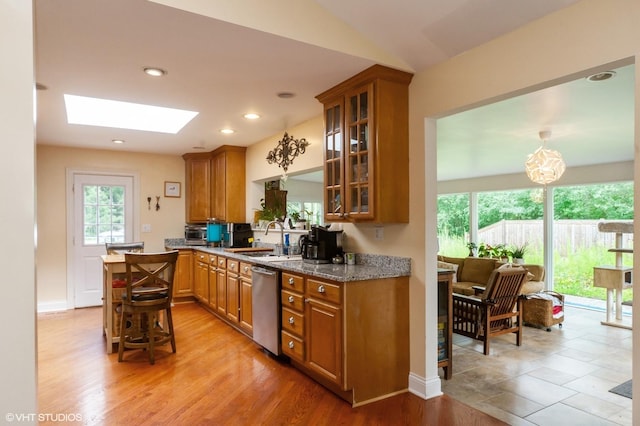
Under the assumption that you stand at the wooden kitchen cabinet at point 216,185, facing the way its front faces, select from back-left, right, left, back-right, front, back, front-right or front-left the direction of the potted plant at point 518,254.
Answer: back-left

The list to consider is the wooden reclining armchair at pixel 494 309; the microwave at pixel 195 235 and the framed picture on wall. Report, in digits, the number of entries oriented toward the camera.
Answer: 2

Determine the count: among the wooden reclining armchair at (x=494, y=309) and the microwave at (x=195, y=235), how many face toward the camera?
1

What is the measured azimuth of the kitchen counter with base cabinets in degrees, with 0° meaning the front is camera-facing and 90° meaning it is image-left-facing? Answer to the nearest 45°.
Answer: approximately 45°

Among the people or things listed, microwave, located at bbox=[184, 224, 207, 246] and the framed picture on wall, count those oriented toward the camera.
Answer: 2

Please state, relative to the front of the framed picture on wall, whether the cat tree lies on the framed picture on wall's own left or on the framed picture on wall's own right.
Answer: on the framed picture on wall's own left

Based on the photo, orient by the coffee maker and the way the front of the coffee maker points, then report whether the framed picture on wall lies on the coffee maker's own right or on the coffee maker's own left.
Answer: on the coffee maker's own right

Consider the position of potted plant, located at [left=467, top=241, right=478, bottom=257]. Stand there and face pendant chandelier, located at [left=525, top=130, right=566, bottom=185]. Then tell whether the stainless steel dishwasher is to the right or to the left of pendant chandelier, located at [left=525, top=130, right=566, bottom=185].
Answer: right

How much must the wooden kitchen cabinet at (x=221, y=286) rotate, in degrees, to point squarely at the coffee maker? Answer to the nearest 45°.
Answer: approximately 90° to its left

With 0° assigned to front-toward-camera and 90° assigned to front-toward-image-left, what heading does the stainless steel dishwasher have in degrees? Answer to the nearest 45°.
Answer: approximately 45°
